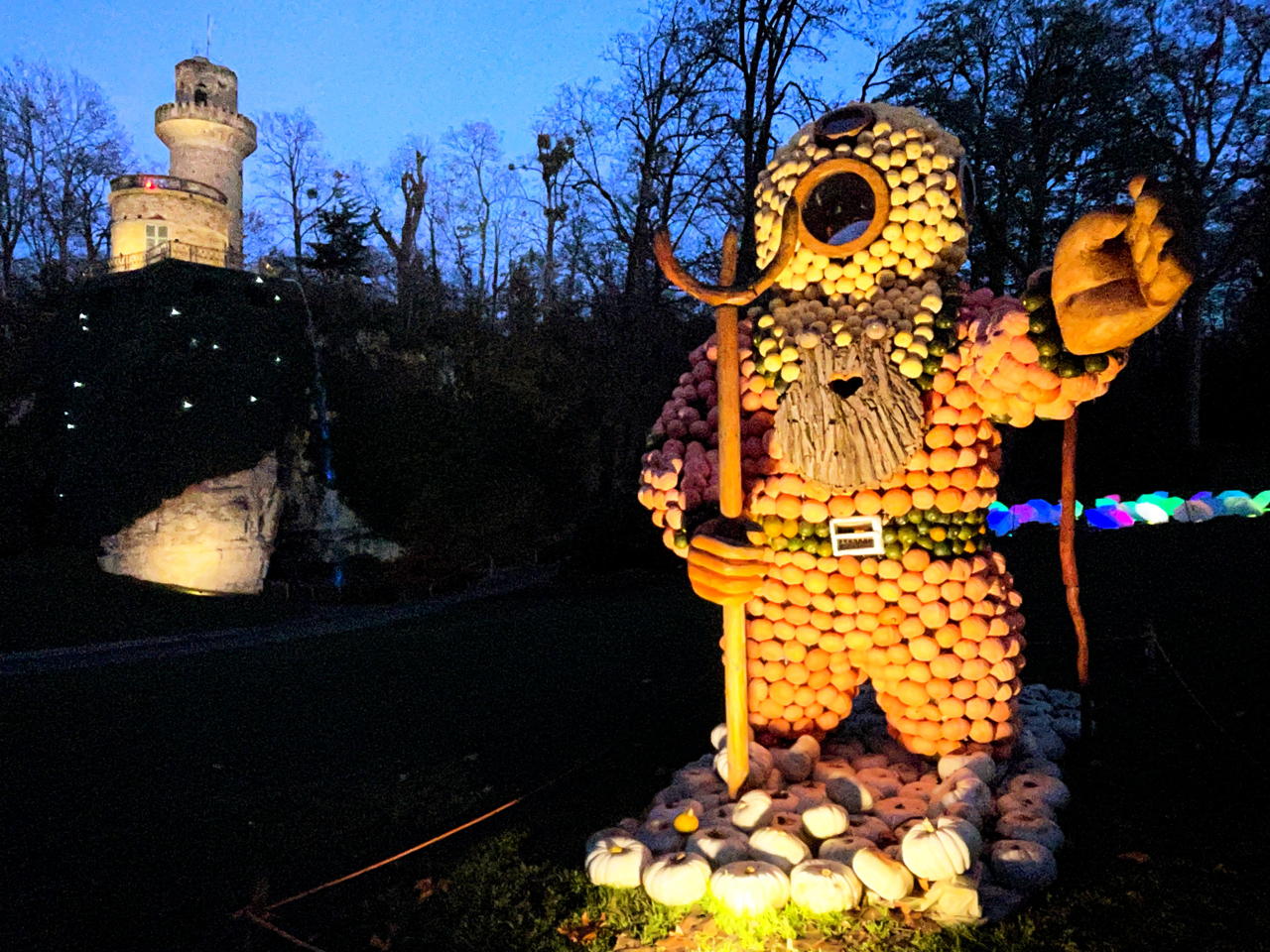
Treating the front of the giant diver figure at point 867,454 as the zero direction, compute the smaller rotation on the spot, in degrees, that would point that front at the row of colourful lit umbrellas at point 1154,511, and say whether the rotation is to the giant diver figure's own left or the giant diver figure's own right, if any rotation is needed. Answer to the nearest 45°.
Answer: approximately 180°

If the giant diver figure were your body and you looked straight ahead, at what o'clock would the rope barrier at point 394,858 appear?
The rope barrier is roughly at 2 o'clock from the giant diver figure.

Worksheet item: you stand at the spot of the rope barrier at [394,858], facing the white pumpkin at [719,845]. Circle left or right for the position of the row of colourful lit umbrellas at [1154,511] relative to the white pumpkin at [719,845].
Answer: left

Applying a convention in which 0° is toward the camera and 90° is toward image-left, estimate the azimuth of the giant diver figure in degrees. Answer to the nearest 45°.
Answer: approximately 0°

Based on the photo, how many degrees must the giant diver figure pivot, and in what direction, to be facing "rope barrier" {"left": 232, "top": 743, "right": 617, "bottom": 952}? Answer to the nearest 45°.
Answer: approximately 45° to its right
